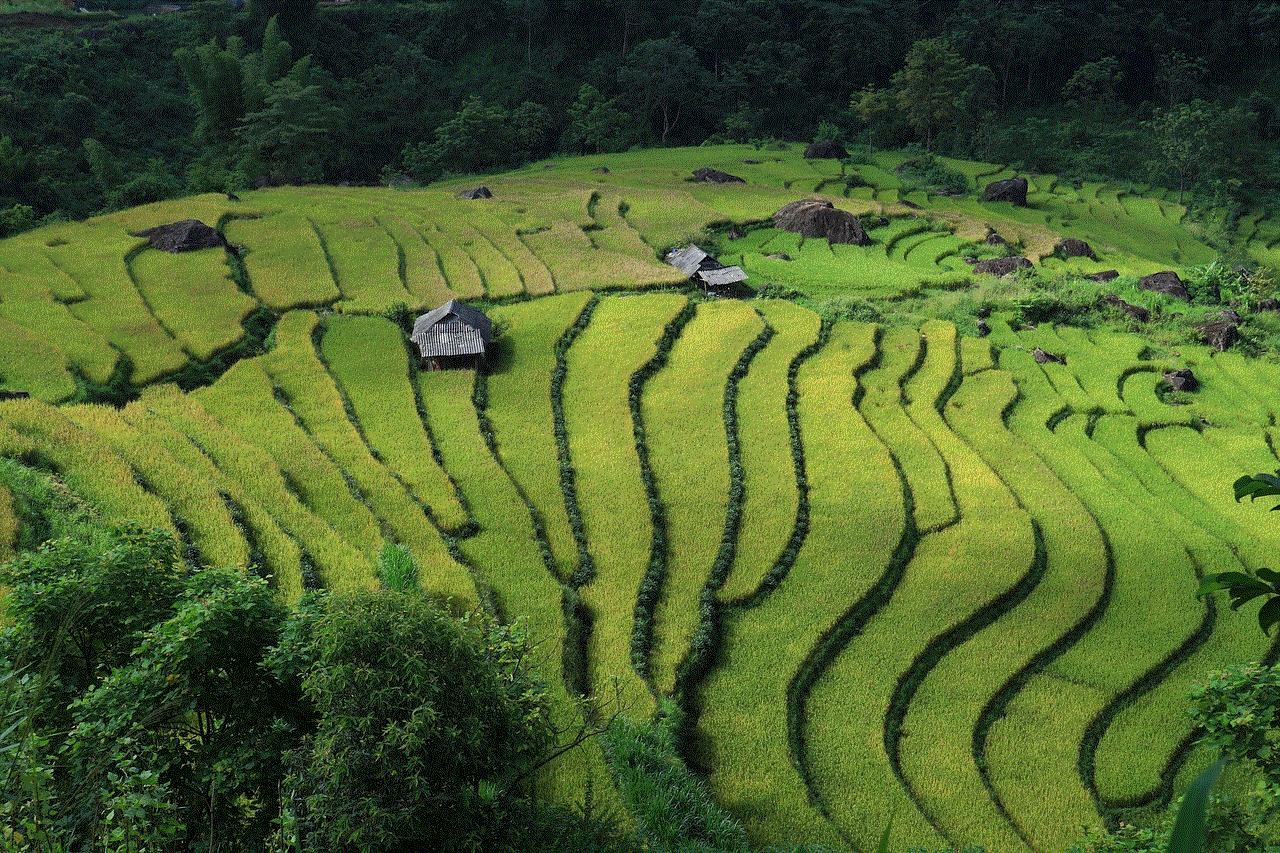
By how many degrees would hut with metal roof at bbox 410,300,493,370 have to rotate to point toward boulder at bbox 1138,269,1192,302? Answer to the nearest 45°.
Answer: approximately 90° to its left

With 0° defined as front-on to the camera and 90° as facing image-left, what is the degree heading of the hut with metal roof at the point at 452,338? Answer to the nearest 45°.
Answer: approximately 0°

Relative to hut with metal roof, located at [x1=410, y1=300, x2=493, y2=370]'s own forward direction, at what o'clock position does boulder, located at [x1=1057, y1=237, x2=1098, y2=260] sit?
The boulder is roughly at 8 o'clock from the hut with metal roof.

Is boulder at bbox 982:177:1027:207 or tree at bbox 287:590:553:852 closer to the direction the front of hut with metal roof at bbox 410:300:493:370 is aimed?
the tree

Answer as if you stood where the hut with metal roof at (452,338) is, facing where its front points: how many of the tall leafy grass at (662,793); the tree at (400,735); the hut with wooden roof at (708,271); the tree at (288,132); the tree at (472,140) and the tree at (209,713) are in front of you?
3

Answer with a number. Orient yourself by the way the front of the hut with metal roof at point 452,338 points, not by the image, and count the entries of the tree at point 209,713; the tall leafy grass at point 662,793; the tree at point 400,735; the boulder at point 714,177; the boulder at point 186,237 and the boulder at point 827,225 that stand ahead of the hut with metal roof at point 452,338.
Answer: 3

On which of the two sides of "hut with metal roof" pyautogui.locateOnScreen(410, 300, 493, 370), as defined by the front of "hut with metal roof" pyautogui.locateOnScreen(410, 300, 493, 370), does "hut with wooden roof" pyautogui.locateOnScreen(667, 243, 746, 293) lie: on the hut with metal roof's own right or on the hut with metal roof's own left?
on the hut with metal roof's own left

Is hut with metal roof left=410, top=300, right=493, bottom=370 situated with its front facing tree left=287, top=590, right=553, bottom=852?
yes

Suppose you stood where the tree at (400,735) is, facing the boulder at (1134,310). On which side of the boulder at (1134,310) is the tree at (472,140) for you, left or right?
left

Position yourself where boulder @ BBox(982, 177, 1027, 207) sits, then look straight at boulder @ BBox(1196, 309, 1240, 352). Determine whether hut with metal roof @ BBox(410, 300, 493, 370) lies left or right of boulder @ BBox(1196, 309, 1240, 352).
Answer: right

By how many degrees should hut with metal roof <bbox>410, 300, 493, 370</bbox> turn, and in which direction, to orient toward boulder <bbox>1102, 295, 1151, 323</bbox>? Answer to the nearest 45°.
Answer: approximately 90° to its left

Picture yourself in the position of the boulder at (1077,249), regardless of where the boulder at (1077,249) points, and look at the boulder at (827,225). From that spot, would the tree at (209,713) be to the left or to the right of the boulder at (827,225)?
left

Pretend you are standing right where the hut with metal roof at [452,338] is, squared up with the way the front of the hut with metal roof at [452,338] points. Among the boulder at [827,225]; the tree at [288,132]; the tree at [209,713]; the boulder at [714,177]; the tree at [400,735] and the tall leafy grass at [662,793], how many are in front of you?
3

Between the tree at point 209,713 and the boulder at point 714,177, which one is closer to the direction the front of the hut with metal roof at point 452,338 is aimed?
the tree

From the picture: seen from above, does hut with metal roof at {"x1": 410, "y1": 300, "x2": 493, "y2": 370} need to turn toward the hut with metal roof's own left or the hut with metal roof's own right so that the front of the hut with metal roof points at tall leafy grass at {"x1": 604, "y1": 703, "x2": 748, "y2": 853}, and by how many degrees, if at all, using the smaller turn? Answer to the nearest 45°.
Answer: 0° — it already faces it
